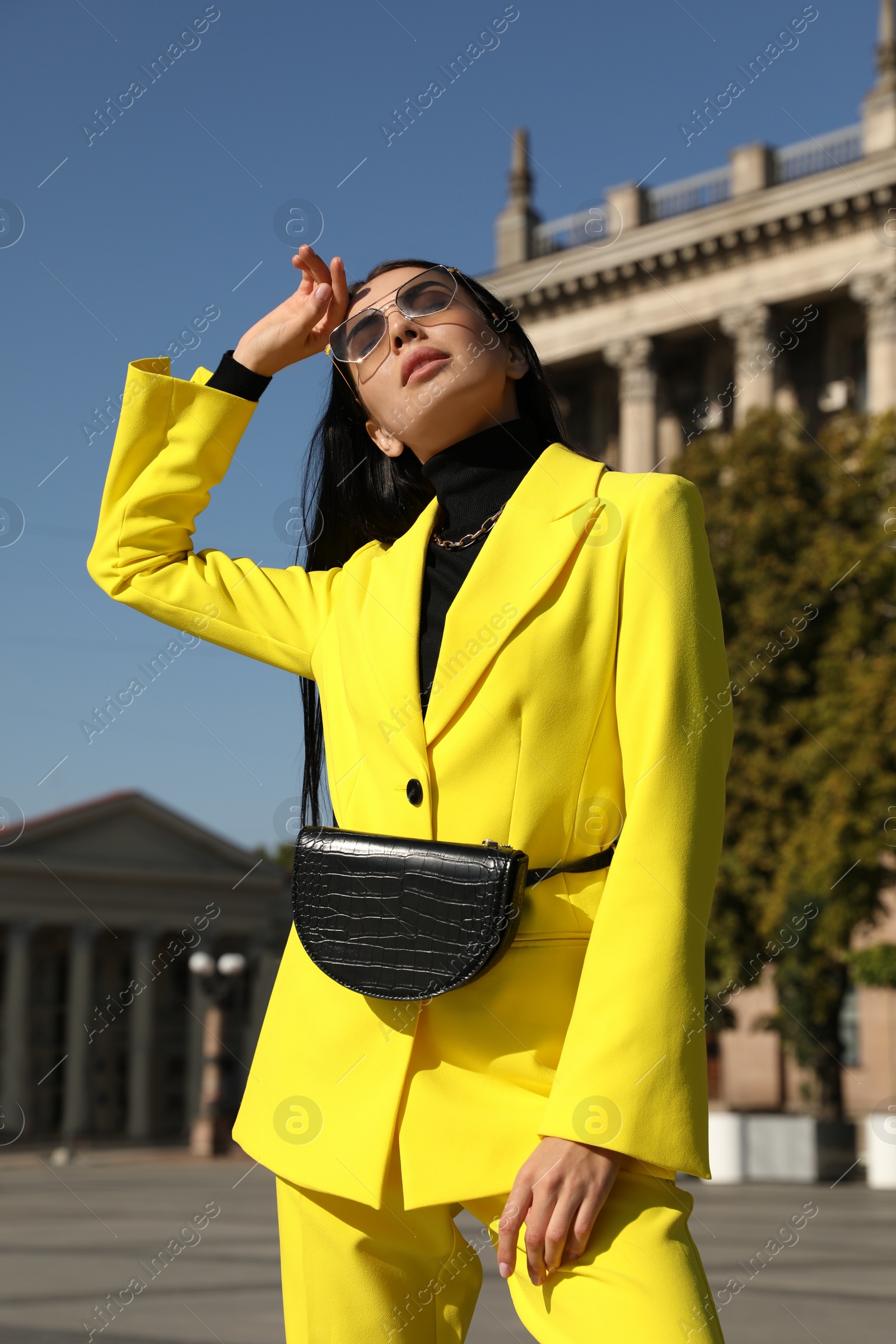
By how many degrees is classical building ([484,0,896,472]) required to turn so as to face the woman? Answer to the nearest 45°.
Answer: approximately 45° to its left

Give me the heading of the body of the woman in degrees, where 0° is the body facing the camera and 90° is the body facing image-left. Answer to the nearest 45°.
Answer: approximately 45°

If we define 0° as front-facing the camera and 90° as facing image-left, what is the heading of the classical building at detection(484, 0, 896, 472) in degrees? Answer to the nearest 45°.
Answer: approximately 45°

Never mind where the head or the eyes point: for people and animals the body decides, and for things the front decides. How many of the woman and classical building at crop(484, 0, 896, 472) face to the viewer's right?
0

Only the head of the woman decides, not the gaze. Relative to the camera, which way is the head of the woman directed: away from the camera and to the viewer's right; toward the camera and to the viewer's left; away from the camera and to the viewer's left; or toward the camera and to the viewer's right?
toward the camera and to the viewer's left

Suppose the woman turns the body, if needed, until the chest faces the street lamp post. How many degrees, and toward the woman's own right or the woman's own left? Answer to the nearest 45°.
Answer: approximately 135° to the woman's own right
